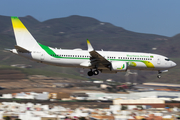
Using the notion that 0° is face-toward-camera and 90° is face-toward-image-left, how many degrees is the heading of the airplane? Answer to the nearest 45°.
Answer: approximately 270°
